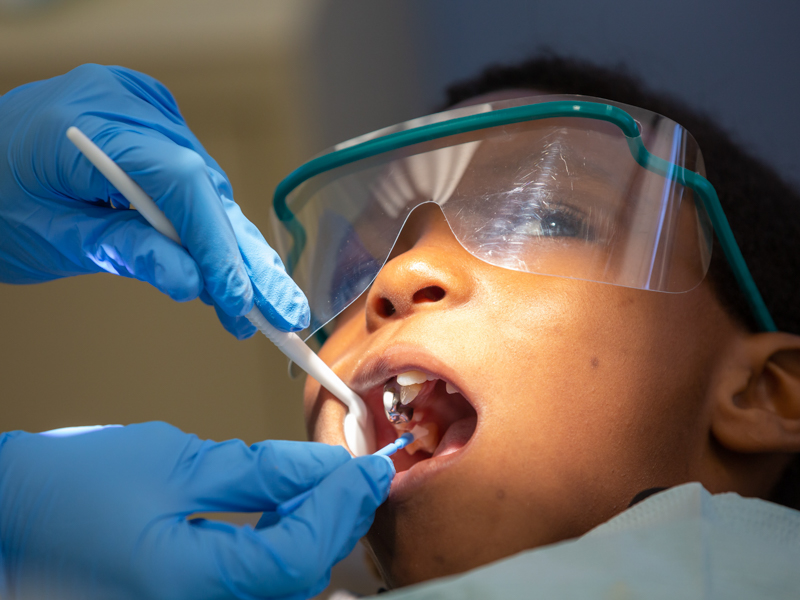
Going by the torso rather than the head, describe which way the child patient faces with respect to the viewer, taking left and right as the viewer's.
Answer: facing the viewer and to the left of the viewer
